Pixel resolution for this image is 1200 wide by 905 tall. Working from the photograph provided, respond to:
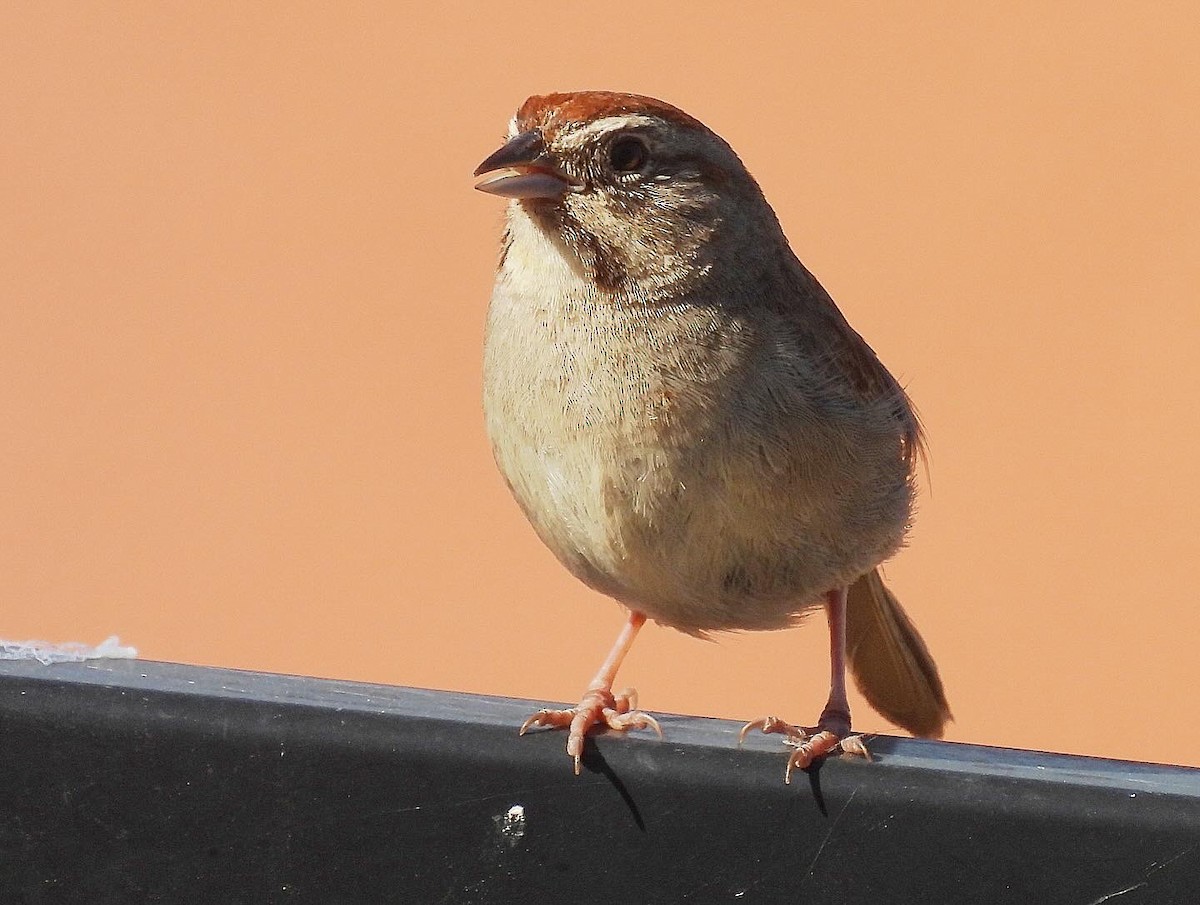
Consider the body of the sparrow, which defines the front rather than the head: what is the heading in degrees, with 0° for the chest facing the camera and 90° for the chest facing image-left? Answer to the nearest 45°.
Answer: approximately 45°
